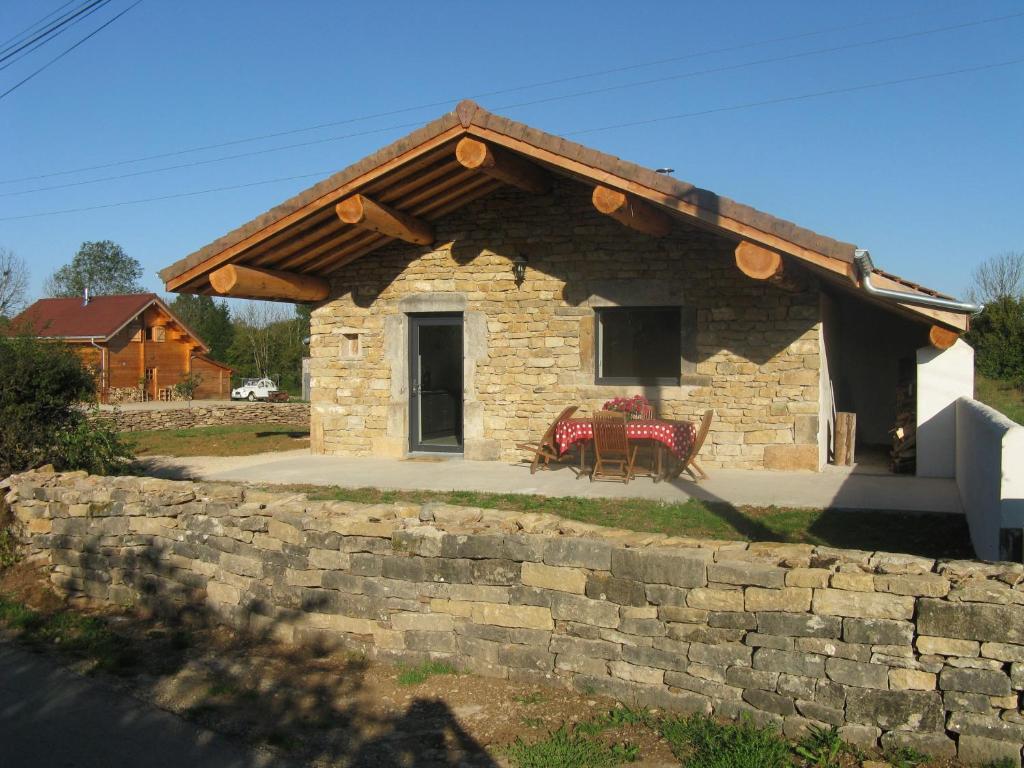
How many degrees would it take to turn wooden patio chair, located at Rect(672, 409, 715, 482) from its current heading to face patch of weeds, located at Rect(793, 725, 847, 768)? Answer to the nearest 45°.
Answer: approximately 90° to its left

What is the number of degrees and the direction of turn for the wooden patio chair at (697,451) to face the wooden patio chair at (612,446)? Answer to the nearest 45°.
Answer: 0° — it already faces it

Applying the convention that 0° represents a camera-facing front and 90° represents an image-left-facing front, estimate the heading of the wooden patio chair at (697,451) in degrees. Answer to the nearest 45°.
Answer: approximately 90°

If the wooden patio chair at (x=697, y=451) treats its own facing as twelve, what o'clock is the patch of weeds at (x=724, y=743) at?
The patch of weeds is roughly at 9 o'clock from the wooden patio chair.

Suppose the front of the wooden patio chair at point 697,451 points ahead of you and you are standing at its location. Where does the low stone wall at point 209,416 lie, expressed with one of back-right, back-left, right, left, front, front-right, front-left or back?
front-right

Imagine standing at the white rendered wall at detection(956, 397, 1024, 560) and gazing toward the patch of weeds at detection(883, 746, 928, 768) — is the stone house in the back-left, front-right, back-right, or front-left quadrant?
back-right

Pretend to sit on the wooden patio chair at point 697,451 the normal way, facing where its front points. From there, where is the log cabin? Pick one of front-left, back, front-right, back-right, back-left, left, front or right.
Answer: front-right

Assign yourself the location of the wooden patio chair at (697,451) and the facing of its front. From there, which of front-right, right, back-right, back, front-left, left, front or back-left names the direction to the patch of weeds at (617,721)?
left
